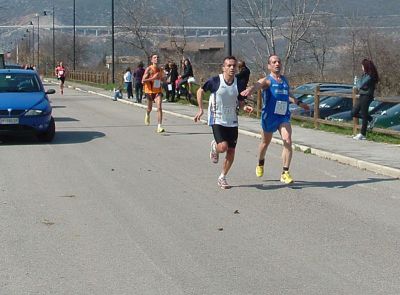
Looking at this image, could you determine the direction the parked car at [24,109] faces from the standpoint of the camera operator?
facing the viewer

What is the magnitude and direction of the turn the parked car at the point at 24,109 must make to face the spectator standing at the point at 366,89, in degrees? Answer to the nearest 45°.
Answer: approximately 90° to its left

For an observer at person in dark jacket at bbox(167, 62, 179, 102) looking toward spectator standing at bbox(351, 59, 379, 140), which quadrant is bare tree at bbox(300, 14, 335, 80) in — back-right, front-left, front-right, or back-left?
back-left

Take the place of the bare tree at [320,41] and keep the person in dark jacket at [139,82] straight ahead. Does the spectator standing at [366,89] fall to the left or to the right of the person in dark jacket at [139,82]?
left

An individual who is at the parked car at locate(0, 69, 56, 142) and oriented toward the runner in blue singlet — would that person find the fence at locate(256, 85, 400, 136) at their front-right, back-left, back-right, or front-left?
front-left

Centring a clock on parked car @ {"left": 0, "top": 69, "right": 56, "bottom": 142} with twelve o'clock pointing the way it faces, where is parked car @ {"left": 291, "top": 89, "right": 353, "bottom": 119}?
parked car @ {"left": 291, "top": 89, "right": 353, "bottom": 119} is roughly at 8 o'clock from parked car @ {"left": 0, "top": 69, "right": 56, "bottom": 142}.

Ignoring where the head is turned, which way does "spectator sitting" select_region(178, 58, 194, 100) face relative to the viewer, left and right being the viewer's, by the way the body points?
facing the viewer and to the left of the viewer

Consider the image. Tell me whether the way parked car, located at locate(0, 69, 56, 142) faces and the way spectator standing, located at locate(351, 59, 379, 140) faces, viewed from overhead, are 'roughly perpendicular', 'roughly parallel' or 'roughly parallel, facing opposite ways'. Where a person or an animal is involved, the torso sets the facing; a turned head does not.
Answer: roughly perpendicular

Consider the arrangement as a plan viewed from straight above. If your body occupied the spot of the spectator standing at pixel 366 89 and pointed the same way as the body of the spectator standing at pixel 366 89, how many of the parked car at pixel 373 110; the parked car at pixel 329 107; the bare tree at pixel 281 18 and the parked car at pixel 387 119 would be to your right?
4

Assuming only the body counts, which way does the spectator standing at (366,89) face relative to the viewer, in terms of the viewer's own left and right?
facing to the left of the viewer

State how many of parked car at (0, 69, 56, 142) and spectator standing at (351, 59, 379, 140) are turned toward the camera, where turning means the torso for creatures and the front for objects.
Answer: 1
